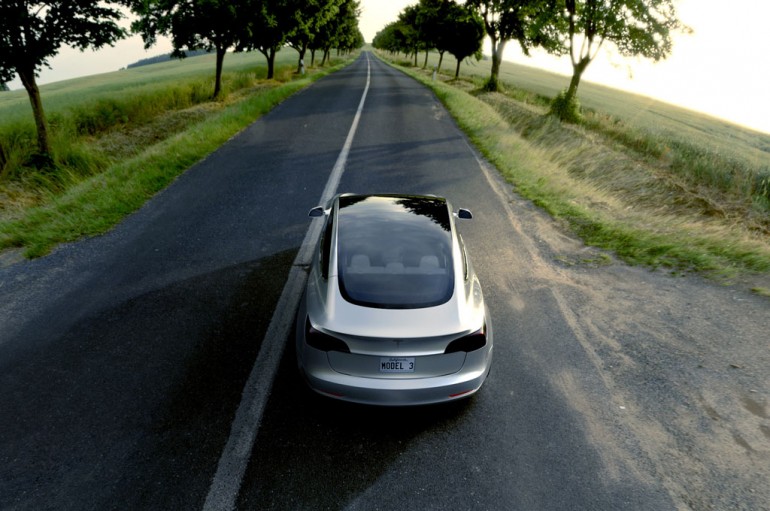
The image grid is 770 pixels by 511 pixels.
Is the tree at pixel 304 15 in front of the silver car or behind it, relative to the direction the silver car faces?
in front

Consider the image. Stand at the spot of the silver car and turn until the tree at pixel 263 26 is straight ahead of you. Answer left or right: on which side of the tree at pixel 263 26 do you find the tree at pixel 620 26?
right

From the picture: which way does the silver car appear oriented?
away from the camera

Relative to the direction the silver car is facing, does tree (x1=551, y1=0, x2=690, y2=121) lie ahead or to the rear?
ahead

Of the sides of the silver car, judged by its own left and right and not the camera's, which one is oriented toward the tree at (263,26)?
front

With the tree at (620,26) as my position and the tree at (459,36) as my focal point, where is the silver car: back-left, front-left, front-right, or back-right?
back-left
